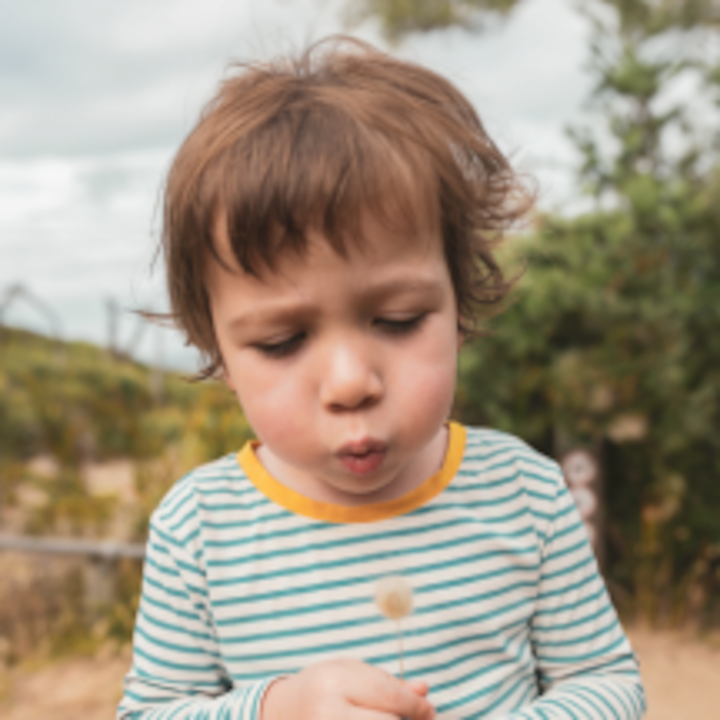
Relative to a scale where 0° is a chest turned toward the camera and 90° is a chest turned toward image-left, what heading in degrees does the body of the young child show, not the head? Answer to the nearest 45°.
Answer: approximately 0°
